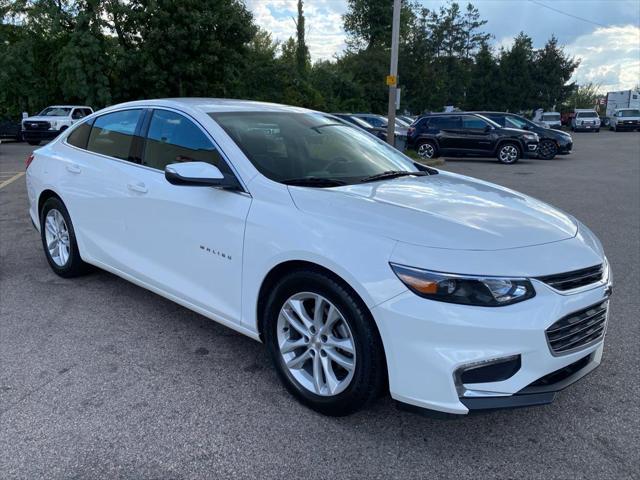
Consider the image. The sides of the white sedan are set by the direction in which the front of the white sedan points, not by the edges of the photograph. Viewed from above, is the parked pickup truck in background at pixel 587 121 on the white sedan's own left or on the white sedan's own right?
on the white sedan's own left

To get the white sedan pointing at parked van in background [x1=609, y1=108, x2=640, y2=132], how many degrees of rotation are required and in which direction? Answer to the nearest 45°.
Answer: approximately 90° to its left

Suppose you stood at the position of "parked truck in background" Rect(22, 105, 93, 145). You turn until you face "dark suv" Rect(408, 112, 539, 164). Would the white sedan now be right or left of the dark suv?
right

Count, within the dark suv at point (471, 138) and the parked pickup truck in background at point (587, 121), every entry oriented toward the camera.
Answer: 1

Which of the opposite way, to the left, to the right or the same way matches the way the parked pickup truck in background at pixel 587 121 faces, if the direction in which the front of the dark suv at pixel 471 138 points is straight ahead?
to the right

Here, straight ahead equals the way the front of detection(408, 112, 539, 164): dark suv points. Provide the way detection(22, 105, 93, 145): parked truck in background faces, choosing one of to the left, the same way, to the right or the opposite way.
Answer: to the right

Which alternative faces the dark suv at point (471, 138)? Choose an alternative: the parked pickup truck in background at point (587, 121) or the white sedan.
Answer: the parked pickup truck in background

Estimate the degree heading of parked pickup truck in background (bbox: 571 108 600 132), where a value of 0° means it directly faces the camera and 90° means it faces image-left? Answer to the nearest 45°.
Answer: approximately 0°

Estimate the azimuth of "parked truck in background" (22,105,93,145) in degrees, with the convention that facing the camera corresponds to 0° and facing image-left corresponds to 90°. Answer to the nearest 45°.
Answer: approximately 45°

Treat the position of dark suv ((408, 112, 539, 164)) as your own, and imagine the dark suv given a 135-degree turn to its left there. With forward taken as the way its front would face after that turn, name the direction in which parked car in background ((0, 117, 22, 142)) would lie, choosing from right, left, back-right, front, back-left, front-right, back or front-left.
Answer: front-left

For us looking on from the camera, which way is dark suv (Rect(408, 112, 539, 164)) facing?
facing to the right of the viewer

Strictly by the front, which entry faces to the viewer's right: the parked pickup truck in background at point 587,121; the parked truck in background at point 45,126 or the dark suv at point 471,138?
the dark suv
